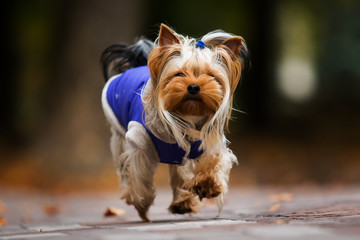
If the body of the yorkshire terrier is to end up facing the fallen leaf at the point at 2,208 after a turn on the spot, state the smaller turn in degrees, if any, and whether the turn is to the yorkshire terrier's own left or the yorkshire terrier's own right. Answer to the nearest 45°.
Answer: approximately 180°

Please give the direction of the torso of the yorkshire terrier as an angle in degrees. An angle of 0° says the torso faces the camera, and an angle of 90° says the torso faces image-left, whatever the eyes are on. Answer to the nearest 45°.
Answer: approximately 315°

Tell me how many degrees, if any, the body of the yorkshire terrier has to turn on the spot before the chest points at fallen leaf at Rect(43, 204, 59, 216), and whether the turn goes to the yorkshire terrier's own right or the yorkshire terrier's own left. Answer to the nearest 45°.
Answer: approximately 180°
